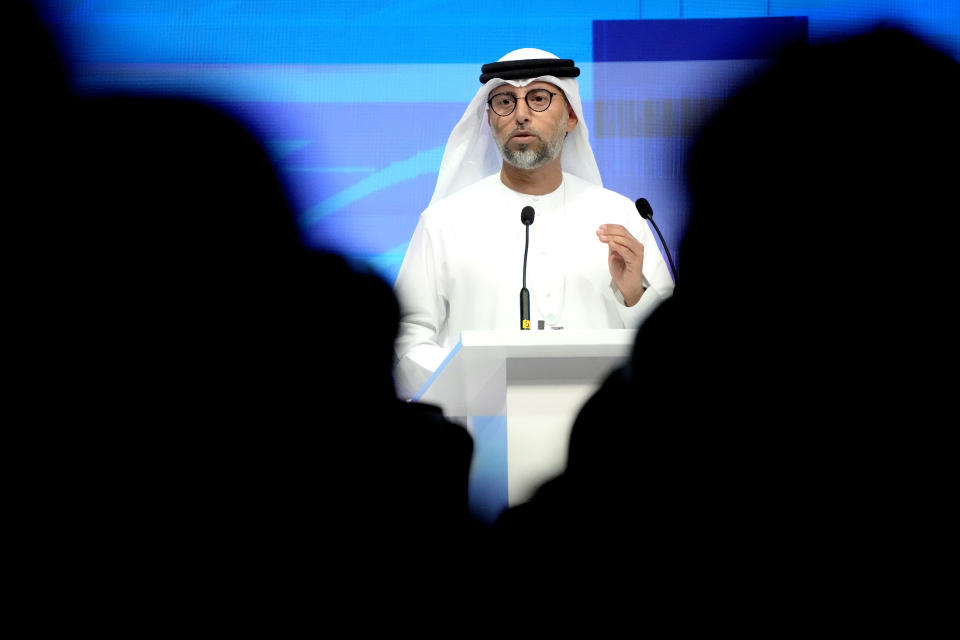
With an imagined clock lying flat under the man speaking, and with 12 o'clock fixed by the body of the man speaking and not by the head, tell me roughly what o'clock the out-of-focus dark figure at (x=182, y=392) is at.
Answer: The out-of-focus dark figure is roughly at 12 o'clock from the man speaking.

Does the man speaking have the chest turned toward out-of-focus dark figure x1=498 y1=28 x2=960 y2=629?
yes

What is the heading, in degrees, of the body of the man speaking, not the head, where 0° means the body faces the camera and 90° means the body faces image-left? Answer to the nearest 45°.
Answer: approximately 0°

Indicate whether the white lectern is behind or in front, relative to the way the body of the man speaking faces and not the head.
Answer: in front
